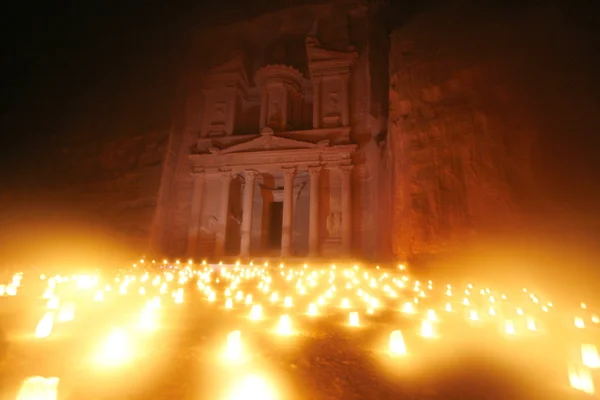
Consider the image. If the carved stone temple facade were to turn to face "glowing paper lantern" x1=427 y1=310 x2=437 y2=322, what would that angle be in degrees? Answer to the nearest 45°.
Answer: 0° — it already faces it

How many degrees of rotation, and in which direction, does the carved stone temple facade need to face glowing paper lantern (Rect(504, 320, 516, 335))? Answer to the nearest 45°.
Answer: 0° — it already faces it

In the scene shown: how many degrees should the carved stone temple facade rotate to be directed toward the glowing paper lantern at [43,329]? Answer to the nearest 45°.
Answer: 0° — it already faces it

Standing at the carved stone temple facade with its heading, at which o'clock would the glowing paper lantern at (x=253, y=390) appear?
The glowing paper lantern is roughly at 12 o'clock from the carved stone temple facade.

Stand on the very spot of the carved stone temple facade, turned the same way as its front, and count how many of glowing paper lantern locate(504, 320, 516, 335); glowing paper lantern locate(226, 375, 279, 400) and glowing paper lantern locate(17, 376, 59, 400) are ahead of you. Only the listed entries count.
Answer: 3

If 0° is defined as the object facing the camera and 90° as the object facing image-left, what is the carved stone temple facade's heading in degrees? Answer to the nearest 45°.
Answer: approximately 0°

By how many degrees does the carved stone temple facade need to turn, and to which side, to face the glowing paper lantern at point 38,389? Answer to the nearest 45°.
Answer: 0° — it already faces it
